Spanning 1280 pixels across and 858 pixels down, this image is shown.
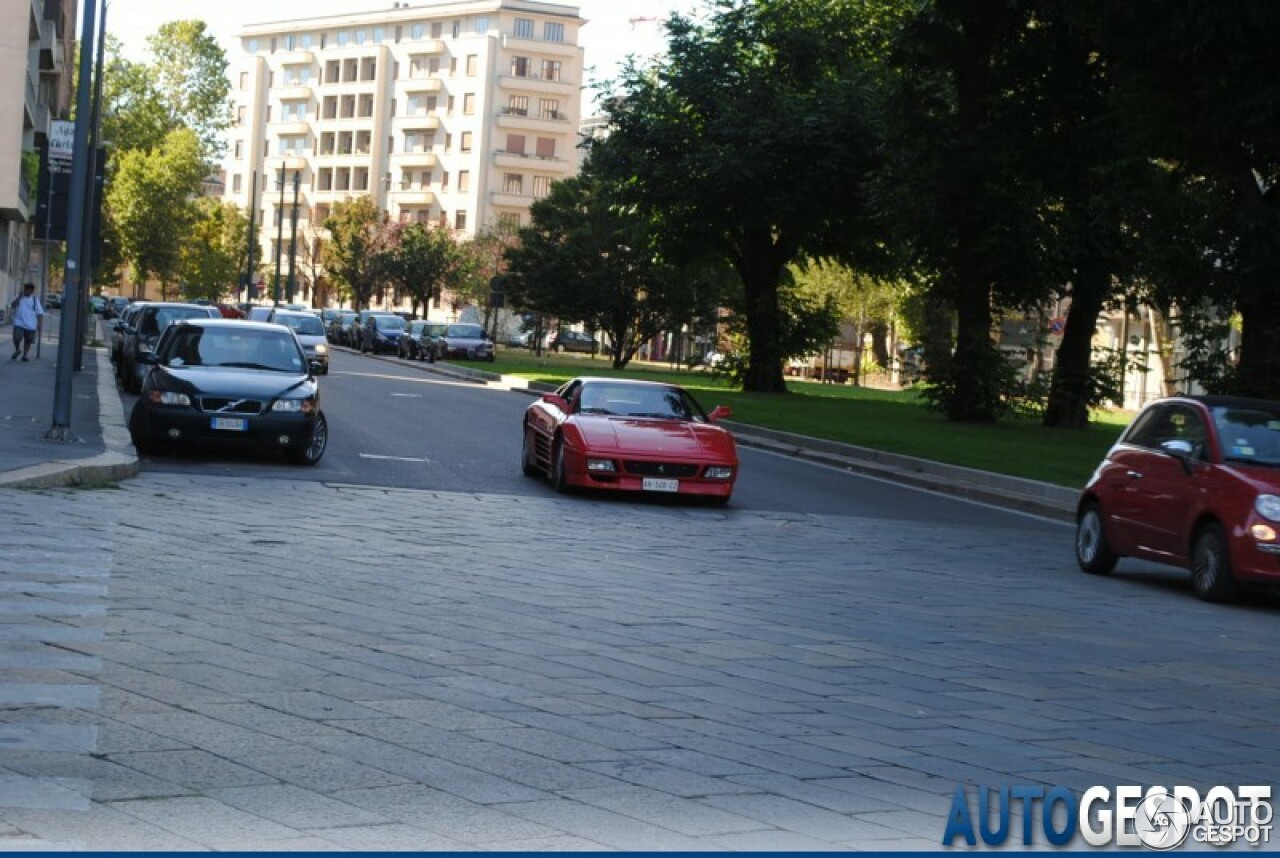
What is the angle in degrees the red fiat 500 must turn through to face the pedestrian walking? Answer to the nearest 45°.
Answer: approximately 180°

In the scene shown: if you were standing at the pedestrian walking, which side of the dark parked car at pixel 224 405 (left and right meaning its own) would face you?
back

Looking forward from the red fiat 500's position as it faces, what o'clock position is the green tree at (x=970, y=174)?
The green tree is roughly at 7 o'clock from the red fiat 500.

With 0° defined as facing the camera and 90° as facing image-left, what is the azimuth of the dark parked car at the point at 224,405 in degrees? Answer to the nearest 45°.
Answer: approximately 0°

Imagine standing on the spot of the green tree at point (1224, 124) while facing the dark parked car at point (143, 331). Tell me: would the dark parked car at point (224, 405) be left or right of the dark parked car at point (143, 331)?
left

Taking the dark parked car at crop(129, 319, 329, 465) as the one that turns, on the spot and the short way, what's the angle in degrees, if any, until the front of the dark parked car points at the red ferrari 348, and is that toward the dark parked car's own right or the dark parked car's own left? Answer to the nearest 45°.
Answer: approximately 90° to the dark parked car's own left

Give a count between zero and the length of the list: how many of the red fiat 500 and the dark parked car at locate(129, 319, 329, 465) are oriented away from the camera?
0

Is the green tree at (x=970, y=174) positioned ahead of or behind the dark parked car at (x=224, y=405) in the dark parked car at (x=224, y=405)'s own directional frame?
behind

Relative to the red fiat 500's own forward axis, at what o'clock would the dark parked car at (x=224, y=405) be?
The dark parked car is roughly at 5 o'clock from the red fiat 500.

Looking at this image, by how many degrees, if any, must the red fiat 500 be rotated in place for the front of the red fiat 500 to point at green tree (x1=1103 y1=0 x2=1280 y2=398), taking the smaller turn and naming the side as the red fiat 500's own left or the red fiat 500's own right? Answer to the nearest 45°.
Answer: approximately 135° to the red fiat 500's own left
